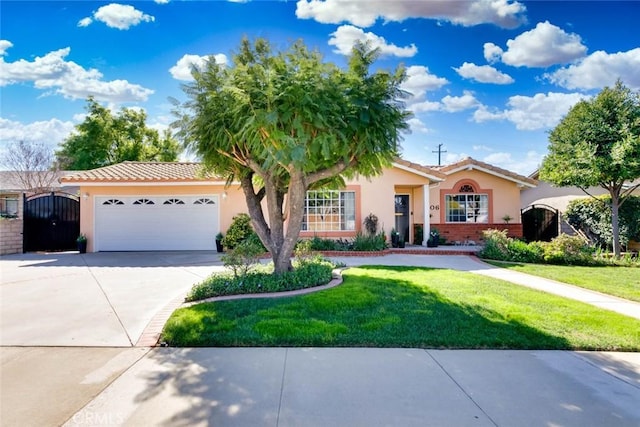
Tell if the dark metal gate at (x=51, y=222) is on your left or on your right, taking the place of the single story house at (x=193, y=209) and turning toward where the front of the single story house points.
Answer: on your right

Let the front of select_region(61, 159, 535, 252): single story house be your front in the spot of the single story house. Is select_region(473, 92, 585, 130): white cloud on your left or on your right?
on your left

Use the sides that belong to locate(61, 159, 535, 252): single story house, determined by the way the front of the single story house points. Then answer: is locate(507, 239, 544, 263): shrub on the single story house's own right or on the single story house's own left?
on the single story house's own left

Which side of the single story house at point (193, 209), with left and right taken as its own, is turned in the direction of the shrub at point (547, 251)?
left

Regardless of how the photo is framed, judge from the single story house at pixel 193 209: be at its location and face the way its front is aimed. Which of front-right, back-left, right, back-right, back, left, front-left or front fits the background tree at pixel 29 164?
back-right

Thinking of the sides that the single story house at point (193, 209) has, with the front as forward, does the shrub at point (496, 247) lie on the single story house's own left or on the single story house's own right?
on the single story house's own left

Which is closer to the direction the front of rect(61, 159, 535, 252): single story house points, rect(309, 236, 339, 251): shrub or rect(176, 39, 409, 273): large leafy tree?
the large leafy tree

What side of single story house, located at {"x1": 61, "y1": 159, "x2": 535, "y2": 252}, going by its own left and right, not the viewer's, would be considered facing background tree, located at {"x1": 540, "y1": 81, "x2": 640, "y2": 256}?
left

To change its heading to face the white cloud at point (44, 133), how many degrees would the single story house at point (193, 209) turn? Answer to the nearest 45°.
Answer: approximately 135° to its right

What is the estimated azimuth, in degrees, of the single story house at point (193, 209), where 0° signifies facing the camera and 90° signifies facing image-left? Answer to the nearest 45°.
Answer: approximately 0°
